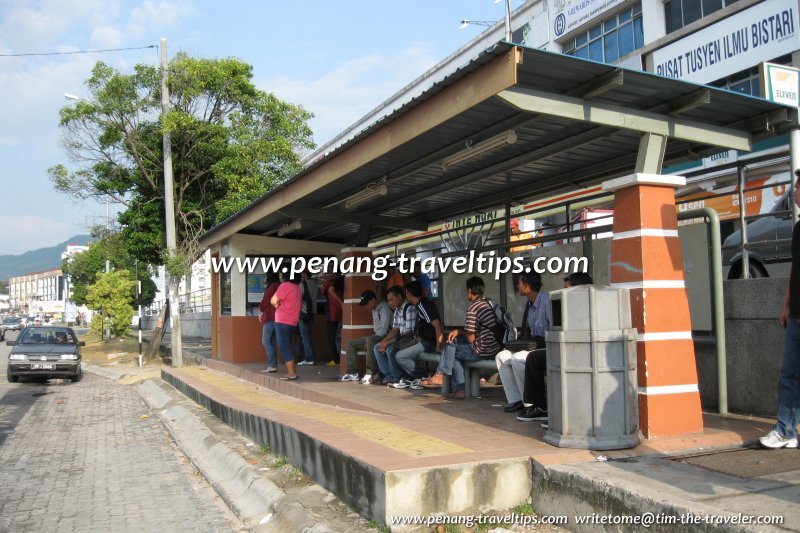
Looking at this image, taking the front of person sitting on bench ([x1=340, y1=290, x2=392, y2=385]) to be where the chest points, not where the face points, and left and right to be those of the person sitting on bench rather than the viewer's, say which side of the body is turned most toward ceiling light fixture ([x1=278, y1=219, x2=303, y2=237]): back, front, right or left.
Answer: right

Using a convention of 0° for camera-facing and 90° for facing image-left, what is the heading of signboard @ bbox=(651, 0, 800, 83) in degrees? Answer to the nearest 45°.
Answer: approximately 45°

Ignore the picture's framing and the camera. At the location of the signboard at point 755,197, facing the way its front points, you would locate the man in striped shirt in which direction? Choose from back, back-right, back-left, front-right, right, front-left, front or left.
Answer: front-right

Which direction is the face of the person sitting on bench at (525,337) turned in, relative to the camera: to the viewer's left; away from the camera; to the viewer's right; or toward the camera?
to the viewer's left

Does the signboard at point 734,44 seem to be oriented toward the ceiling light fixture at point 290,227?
yes

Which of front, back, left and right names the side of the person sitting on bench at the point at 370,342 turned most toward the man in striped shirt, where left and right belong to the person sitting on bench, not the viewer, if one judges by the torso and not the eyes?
left

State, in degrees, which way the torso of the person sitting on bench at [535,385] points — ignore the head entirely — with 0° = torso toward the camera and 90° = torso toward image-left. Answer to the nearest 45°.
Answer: approximately 90°

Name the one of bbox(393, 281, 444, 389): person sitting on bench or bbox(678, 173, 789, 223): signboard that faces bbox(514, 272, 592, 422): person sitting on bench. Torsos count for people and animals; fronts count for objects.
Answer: the signboard

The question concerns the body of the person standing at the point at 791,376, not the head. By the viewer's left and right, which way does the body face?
facing to the left of the viewer

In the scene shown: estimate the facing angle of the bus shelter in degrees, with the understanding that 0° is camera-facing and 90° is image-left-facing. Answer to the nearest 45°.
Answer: approximately 45°

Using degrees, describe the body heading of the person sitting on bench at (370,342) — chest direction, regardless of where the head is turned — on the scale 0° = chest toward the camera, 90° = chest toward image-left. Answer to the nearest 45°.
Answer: approximately 45°

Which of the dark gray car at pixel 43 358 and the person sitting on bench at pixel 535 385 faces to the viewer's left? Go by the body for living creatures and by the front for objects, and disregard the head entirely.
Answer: the person sitting on bench

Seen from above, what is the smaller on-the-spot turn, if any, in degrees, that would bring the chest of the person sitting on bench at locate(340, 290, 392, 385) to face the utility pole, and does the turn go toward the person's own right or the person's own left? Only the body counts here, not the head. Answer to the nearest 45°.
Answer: approximately 90° to the person's own right
